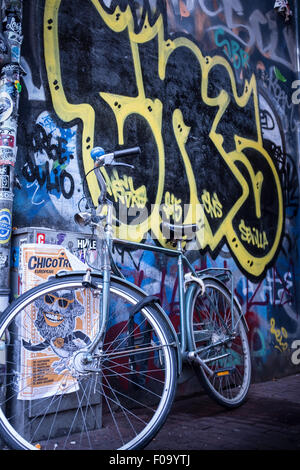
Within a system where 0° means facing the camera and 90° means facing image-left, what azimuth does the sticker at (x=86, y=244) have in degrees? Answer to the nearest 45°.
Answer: approximately 0°

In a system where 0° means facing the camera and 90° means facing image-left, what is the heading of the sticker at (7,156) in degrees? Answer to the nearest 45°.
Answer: approximately 0°
